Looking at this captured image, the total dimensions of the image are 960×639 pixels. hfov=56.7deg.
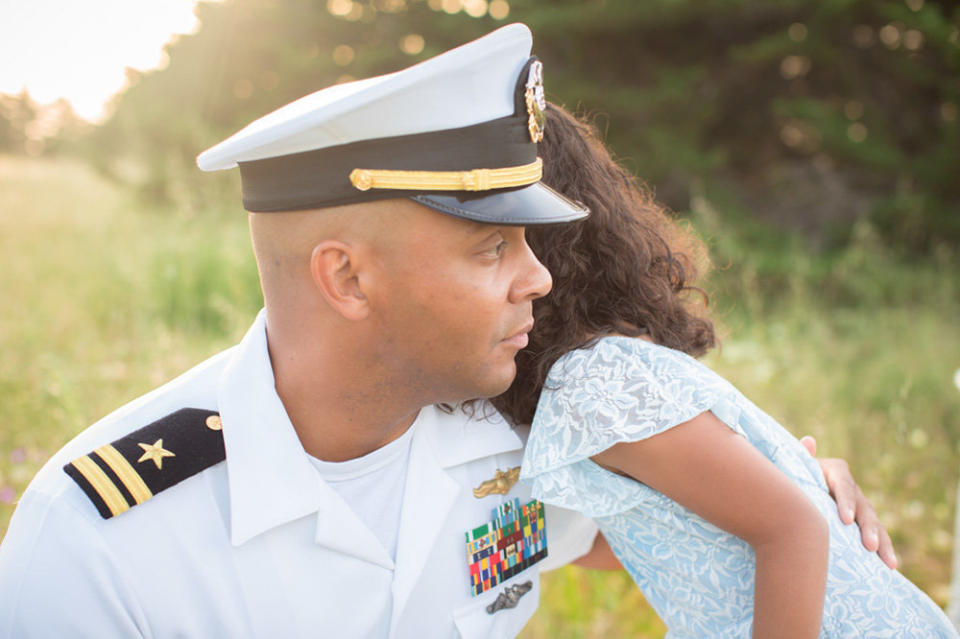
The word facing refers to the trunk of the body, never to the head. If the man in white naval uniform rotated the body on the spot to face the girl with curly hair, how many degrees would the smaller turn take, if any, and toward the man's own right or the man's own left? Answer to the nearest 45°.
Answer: approximately 45° to the man's own left

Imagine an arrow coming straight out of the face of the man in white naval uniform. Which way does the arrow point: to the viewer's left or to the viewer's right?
to the viewer's right

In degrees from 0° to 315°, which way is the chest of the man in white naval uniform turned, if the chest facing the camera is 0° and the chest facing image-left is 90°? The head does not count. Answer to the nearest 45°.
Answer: approximately 315°
